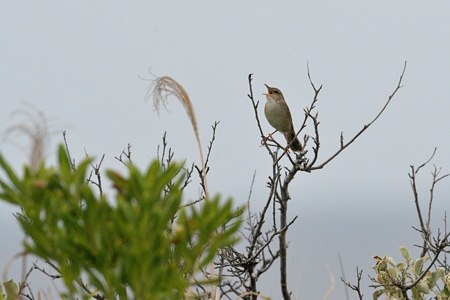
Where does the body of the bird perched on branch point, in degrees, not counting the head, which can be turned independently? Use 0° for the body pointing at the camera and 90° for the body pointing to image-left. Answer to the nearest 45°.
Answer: approximately 45°
